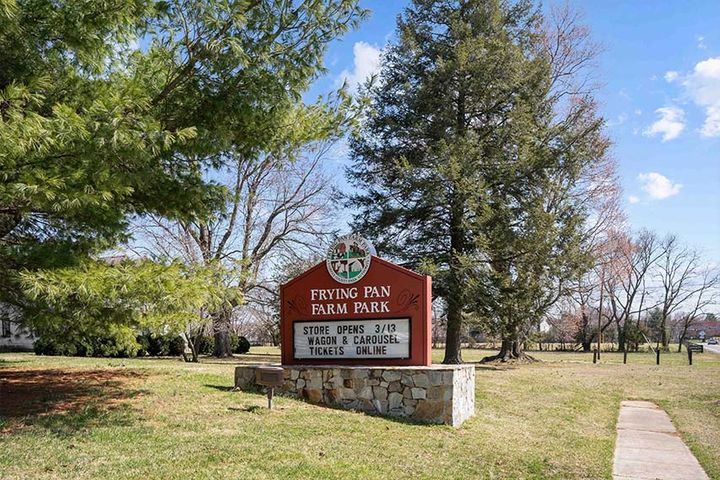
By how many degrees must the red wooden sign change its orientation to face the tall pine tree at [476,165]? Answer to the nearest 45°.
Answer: approximately 135° to its right

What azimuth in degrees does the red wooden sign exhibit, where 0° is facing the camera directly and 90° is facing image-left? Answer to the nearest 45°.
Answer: approximately 45°

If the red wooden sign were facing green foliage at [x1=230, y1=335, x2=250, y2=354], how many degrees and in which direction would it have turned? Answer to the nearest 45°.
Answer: approximately 135° to its right
